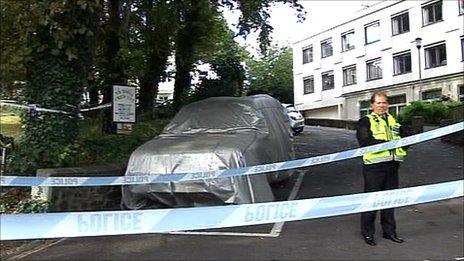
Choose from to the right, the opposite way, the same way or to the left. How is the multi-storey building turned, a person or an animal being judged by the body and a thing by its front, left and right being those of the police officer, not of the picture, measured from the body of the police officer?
to the right

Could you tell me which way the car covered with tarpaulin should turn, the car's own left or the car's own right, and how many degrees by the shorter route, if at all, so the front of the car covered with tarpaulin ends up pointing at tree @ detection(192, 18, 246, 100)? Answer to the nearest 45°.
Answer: approximately 135° to the car's own right

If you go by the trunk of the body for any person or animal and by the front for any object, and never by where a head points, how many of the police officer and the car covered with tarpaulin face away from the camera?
0

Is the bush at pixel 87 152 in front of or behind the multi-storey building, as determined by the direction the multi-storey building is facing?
in front

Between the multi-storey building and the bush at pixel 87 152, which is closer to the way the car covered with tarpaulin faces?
the bush

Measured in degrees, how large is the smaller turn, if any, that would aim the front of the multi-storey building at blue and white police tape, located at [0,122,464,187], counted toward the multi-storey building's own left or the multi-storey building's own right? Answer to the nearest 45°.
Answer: approximately 45° to the multi-storey building's own left

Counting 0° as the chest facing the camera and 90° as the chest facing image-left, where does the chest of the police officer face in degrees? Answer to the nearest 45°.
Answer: approximately 315°
